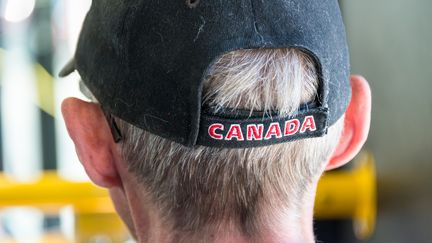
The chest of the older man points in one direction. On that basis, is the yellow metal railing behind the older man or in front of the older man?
in front

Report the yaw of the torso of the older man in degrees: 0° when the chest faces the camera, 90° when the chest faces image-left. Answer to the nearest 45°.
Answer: approximately 180°
